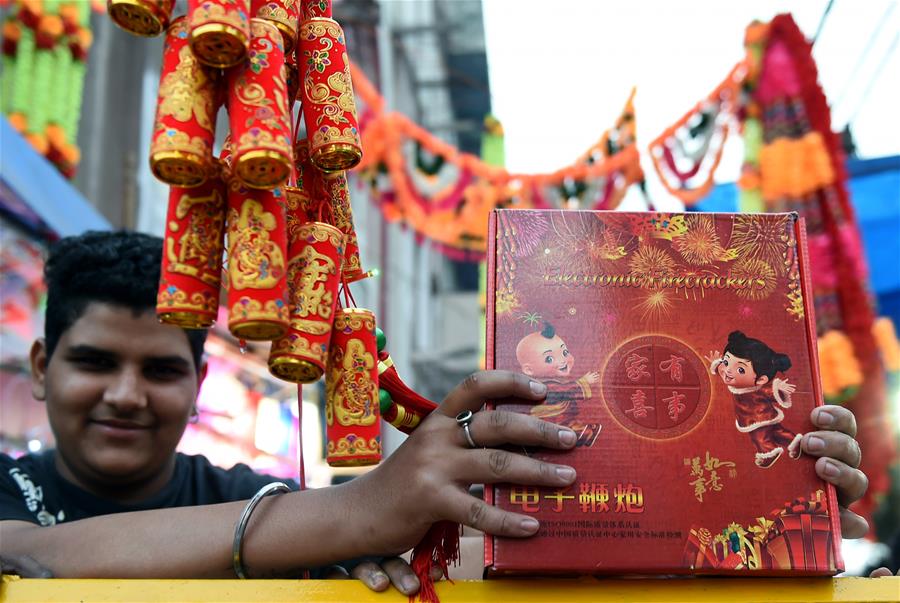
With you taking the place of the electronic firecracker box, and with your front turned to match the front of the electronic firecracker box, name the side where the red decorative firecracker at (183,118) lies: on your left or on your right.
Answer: on your right

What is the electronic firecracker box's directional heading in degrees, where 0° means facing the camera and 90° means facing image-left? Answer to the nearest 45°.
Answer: approximately 0°

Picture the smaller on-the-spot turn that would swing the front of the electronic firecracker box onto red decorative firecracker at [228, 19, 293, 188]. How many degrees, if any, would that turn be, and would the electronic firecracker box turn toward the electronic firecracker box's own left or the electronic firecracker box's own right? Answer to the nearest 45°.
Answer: approximately 45° to the electronic firecracker box's own right

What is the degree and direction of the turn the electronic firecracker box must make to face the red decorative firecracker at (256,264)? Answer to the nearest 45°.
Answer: approximately 45° to its right

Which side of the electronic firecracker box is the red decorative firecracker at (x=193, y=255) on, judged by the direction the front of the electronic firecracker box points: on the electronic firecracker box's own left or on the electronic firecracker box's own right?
on the electronic firecracker box's own right
